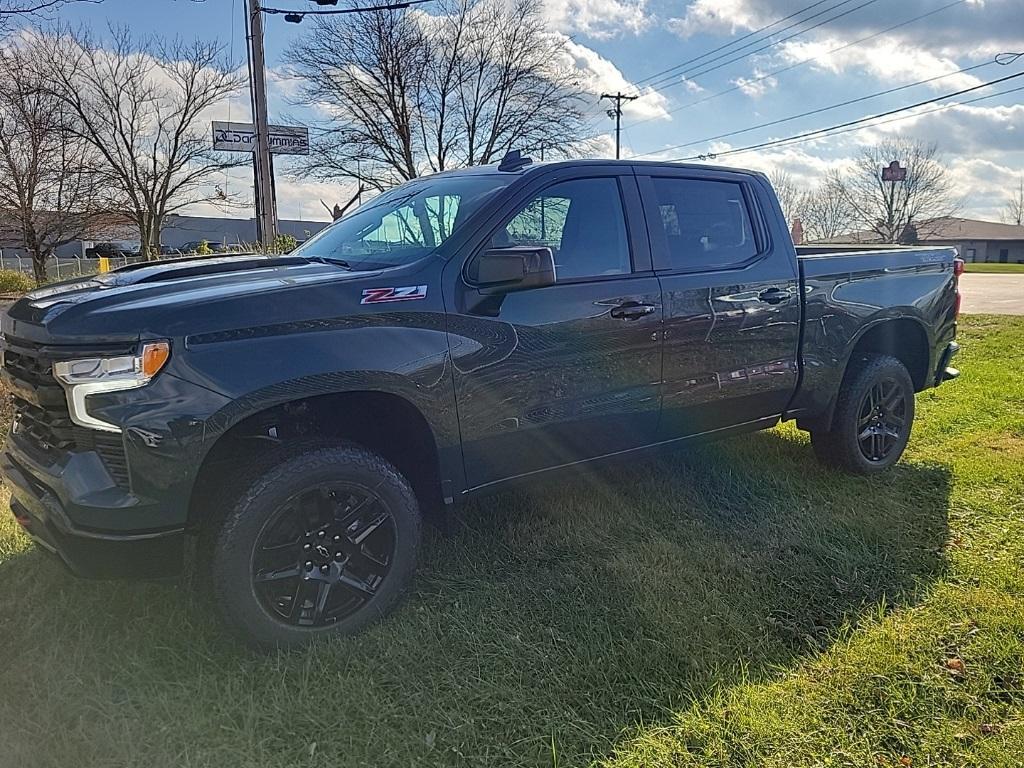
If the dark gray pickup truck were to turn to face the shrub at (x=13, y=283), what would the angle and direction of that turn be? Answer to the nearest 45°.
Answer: approximately 90° to its right

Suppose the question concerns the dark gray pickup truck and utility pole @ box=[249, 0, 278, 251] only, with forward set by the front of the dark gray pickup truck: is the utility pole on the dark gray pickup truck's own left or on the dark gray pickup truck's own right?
on the dark gray pickup truck's own right

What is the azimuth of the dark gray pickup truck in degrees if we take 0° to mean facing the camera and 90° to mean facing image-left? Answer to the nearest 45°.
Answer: approximately 45°

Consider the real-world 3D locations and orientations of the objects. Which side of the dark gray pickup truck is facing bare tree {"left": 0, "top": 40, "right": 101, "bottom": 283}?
right
